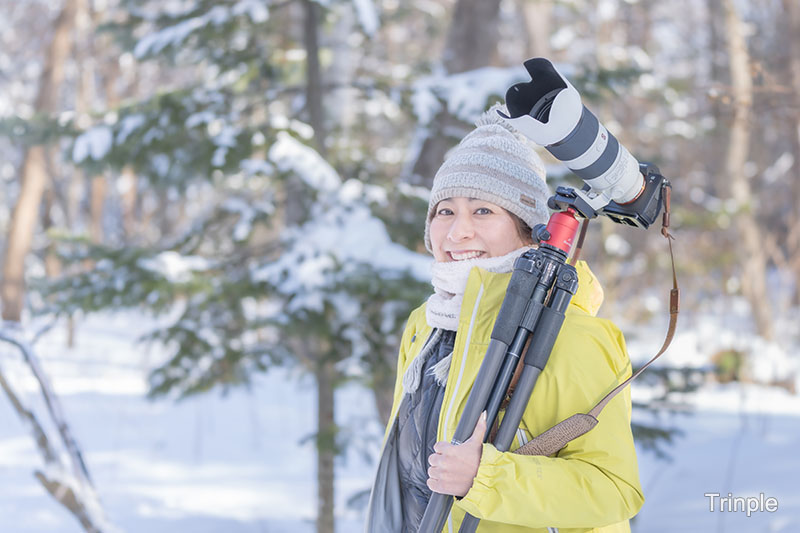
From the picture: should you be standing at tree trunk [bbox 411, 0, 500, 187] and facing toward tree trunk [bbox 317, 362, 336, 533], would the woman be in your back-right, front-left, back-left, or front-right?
front-left

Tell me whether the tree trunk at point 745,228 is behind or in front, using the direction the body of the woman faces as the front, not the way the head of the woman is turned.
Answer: behind

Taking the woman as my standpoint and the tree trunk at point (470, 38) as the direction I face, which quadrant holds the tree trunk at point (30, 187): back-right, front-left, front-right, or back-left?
front-left

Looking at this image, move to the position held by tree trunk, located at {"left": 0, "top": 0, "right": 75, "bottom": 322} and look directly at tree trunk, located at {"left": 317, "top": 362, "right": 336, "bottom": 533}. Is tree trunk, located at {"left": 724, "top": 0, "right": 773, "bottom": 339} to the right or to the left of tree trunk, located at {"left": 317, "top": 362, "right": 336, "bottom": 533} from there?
left

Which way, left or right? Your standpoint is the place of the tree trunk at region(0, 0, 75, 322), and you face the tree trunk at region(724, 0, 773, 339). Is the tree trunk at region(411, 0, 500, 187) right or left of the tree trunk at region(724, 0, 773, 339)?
right

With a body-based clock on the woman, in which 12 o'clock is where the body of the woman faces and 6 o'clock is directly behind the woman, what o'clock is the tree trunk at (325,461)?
The tree trunk is roughly at 4 o'clock from the woman.

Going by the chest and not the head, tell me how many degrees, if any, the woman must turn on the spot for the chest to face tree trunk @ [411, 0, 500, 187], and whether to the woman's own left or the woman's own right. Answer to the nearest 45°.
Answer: approximately 135° to the woman's own right

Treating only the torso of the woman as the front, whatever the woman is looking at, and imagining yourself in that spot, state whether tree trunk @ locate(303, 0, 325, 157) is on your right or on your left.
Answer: on your right
